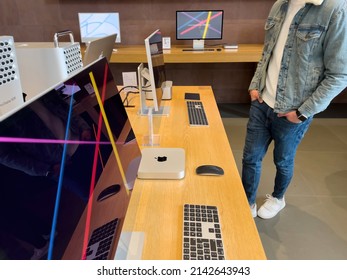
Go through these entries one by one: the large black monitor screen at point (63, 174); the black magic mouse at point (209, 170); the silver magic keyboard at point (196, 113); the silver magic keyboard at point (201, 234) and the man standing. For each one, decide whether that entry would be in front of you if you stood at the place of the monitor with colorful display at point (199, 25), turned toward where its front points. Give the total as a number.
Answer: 5

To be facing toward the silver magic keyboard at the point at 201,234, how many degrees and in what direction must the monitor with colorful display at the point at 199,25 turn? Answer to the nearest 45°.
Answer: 0° — it already faces it

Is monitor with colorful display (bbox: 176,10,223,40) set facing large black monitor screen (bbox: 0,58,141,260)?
yes

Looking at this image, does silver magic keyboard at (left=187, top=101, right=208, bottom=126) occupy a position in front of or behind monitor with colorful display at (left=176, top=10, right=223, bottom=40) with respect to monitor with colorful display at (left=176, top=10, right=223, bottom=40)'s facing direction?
in front

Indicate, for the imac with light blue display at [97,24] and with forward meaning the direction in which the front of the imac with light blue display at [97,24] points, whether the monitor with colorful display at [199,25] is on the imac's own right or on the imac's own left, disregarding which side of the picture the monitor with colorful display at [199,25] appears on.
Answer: on the imac's own left

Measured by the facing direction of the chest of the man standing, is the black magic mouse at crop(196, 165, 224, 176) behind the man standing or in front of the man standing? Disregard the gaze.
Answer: in front

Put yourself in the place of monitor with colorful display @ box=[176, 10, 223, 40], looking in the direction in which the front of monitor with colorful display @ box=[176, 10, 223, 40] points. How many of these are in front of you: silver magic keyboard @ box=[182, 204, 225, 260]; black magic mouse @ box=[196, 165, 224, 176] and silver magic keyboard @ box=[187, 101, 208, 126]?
3

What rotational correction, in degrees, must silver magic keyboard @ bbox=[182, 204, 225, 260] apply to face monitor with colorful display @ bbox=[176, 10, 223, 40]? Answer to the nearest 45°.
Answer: approximately 90° to its left

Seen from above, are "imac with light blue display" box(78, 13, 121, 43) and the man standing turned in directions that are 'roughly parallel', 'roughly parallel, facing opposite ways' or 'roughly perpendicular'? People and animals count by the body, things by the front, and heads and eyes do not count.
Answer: roughly perpendicular

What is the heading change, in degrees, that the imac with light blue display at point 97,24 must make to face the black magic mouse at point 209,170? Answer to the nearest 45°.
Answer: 0° — it already faces it

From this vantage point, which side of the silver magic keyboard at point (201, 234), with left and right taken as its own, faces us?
right

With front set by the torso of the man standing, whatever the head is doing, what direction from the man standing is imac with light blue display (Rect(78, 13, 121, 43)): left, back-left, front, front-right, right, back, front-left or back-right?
right

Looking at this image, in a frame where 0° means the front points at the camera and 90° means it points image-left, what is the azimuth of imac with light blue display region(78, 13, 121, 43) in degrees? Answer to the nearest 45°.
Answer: approximately 0°
